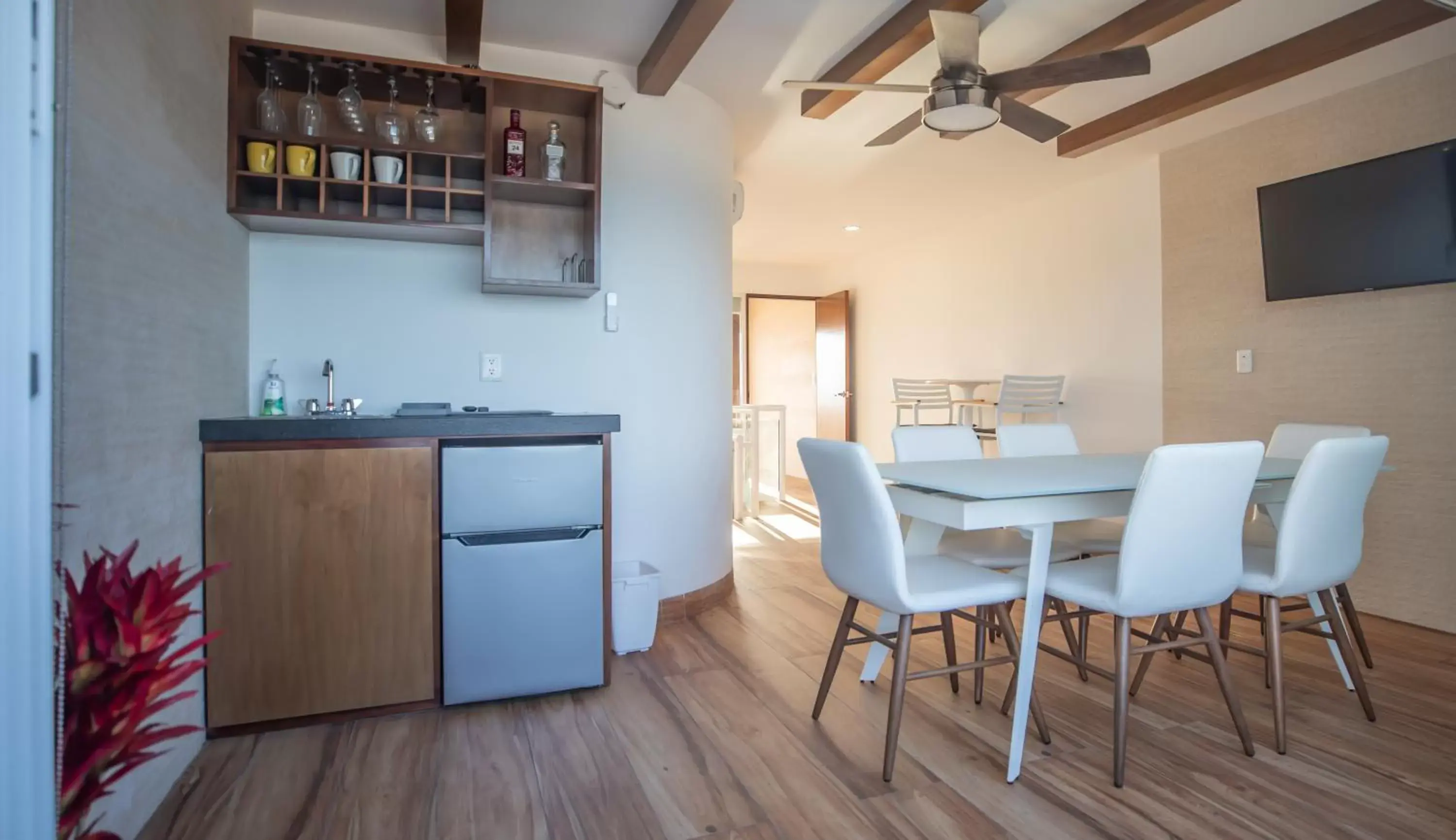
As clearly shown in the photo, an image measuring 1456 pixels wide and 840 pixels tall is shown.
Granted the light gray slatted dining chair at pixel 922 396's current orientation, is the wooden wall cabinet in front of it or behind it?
behind

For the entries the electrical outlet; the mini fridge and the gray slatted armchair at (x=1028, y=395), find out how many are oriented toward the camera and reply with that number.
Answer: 2

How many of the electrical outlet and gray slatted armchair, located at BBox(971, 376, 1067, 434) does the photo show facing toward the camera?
1

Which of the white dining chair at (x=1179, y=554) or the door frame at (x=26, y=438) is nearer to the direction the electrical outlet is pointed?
the door frame

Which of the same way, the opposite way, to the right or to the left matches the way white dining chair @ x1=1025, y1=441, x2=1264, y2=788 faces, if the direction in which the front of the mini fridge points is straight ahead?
the opposite way

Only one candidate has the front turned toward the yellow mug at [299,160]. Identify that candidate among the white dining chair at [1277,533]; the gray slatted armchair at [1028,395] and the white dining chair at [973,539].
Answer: the white dining chair at [1277,533]

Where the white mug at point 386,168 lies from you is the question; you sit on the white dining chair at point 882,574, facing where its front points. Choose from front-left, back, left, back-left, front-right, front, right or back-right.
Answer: back-left

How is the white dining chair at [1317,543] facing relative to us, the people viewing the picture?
facing away from the viewer and to the left of the viewer

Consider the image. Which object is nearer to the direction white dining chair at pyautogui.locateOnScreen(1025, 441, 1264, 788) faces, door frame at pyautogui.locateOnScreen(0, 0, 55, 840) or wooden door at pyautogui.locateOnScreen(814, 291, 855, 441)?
the wooden door
